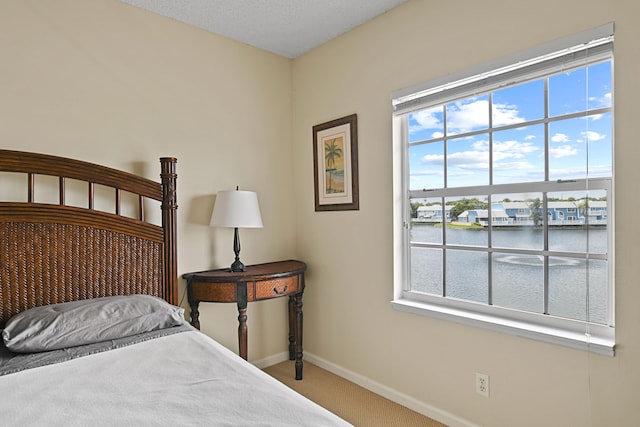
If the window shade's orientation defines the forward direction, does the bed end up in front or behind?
in front

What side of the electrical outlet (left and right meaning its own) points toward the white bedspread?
front

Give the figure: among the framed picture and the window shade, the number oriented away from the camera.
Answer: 0

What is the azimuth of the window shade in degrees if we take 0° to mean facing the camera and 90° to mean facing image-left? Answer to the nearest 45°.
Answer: approximately 45°

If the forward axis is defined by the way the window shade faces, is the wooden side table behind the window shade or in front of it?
in front

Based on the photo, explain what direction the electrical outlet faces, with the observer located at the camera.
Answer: facing the viewer and to the left of the viewer

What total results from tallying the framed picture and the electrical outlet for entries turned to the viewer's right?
0

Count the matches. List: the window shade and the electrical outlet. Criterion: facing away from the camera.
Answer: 0
